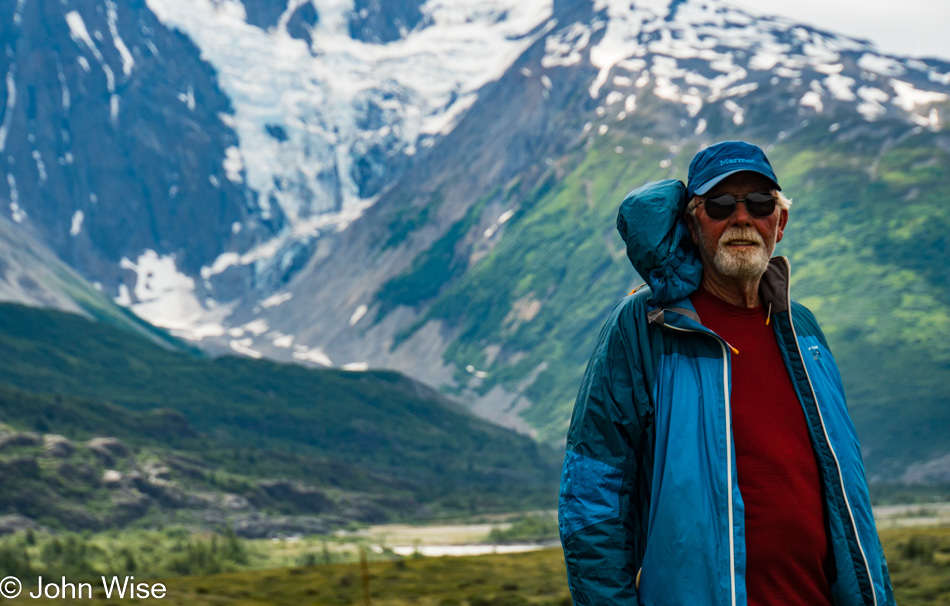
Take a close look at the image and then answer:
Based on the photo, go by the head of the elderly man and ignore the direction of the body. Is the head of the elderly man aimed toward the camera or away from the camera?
toward the camera

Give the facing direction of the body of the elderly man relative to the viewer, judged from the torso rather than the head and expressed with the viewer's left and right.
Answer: facing the viewer and to the right of the viewer
